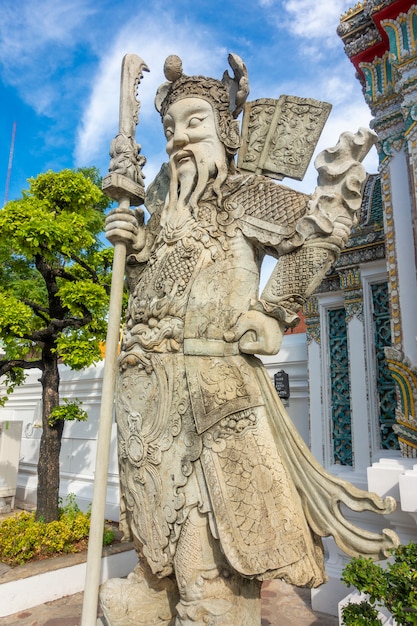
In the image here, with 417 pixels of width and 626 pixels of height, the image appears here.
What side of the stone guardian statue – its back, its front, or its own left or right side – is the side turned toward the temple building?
back

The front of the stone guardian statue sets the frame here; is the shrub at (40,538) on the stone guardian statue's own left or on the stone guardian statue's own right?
on the stone guardian statue's own right

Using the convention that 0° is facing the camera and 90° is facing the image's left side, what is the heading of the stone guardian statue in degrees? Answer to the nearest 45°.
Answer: approximately 45°
